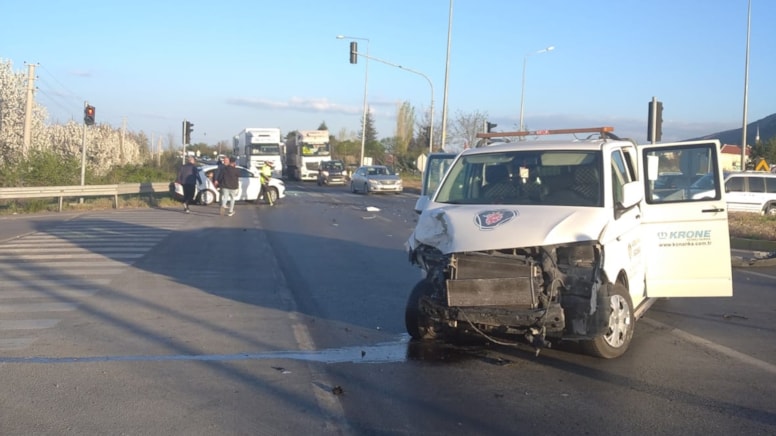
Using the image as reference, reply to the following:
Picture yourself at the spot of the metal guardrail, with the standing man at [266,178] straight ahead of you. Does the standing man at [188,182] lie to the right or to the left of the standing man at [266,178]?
right

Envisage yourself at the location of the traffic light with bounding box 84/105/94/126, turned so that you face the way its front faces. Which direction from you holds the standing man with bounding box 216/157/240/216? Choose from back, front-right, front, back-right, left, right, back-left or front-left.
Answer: front-left

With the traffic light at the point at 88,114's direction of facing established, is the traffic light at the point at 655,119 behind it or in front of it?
in front

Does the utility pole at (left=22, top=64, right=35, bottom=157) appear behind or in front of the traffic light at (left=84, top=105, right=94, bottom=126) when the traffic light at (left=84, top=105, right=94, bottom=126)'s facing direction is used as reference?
behind

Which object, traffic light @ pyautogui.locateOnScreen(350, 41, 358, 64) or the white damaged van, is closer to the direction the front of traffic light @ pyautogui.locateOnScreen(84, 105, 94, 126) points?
the white damaged van

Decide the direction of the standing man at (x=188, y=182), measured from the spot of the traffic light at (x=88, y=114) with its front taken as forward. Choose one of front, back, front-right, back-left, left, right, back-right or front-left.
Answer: front-left

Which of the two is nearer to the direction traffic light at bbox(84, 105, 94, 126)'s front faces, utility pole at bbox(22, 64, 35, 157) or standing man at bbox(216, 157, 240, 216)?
the standing man

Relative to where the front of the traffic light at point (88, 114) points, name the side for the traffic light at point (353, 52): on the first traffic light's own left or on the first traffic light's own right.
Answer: on the first traffic light's own left

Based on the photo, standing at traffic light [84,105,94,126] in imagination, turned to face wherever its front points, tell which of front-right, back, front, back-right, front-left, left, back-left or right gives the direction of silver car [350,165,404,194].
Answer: back-left

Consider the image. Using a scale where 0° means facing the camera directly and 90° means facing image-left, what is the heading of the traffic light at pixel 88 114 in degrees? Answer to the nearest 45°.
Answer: approximately 0°

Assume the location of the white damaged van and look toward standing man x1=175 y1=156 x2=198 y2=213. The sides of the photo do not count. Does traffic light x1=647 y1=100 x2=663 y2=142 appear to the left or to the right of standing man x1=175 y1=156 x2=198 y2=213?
right
